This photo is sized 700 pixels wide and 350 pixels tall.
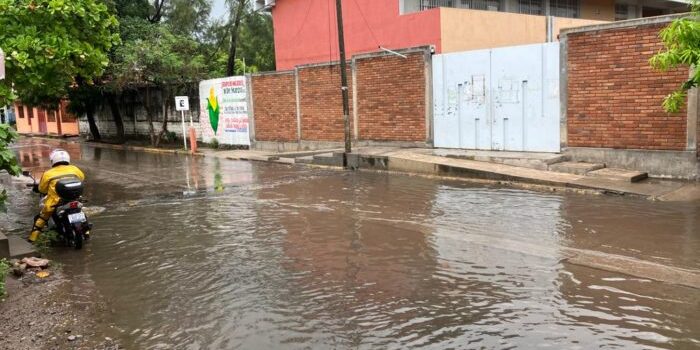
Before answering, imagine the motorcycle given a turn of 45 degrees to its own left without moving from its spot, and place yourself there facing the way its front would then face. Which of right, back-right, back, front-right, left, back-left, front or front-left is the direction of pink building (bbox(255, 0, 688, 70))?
back-right

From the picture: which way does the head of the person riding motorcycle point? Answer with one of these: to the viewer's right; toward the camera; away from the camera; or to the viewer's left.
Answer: away from the camera

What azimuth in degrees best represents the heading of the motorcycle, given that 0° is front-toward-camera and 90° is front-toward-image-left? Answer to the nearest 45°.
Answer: approximately 135°

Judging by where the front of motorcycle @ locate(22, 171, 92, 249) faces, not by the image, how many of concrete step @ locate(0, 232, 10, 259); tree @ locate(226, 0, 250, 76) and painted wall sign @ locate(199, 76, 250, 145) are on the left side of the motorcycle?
1

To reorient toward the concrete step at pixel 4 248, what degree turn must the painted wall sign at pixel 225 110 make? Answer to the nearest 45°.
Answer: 0° — it already faces it

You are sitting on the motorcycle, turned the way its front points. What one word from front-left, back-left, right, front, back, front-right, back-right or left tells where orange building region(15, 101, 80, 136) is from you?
front-right

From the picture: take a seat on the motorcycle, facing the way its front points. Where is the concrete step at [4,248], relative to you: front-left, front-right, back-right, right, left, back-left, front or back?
left

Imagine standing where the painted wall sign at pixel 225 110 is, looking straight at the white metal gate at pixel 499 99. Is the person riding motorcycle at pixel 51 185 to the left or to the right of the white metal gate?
right

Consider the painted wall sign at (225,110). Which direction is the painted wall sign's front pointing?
toward the camera

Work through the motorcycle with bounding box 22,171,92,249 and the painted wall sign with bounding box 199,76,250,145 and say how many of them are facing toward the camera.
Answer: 1

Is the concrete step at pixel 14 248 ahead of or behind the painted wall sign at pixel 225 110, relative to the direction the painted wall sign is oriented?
ahead
